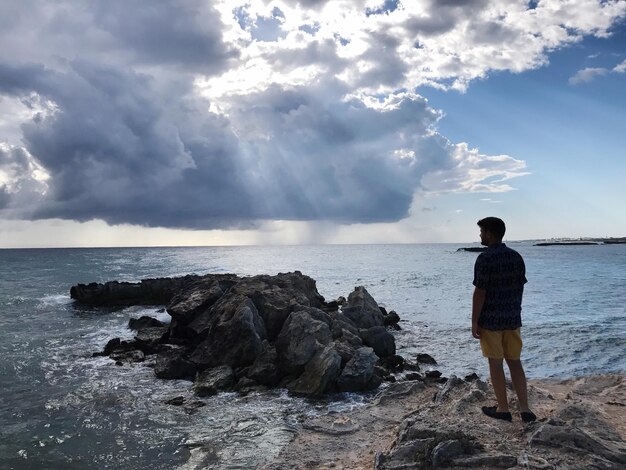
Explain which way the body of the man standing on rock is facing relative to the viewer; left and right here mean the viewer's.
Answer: facing away from the viewer and to the left of the viewer

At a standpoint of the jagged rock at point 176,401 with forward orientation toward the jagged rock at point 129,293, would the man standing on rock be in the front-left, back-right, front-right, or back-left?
back-right
